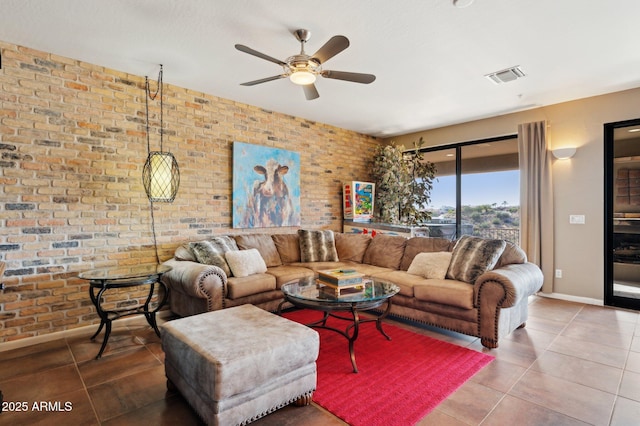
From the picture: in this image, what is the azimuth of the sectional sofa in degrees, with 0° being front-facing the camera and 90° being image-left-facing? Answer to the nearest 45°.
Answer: approximately 0°

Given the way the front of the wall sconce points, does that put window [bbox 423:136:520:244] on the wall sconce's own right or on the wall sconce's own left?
on the wall sconce's own right

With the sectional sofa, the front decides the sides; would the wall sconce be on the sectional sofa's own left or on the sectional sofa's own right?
on the sectional sofa's own left

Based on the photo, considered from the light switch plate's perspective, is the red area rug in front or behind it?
in front

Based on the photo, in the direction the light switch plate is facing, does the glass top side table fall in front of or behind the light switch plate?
in front

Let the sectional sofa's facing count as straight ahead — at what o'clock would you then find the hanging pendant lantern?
The hanging pendant lantern is roughly at 3 o'clock from the sectional sofa.

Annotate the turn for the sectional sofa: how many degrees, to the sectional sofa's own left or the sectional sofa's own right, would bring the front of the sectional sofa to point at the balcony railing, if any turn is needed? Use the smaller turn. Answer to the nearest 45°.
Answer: approximately 135° to the sectional sofa's own left

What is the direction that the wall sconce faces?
toward the camera

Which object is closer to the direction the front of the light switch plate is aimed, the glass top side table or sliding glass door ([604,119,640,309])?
the glass top side table

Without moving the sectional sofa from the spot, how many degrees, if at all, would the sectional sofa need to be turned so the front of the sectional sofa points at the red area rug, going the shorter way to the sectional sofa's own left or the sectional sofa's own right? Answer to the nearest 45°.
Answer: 0° — it already faces it

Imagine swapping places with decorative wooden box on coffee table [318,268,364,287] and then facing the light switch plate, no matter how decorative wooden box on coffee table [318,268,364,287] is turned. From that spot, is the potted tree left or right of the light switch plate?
left

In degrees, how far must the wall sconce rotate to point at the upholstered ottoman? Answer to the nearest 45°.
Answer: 0° — it already faces it
